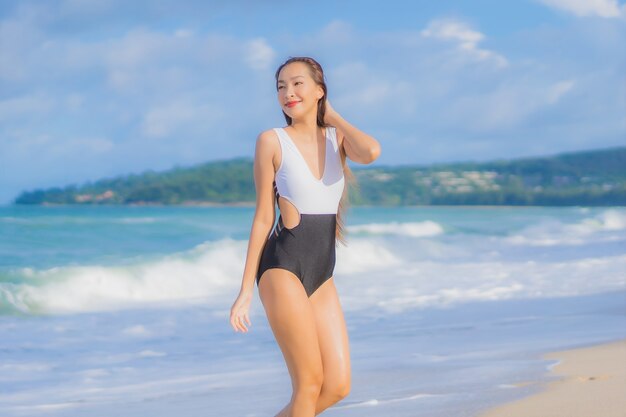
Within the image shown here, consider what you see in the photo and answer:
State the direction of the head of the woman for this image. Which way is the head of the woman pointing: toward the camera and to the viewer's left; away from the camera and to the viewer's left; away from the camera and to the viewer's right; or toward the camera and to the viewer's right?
toward the camera and to the viewer's left
